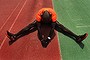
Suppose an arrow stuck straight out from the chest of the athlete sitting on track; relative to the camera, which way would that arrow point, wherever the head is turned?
toward the camera
